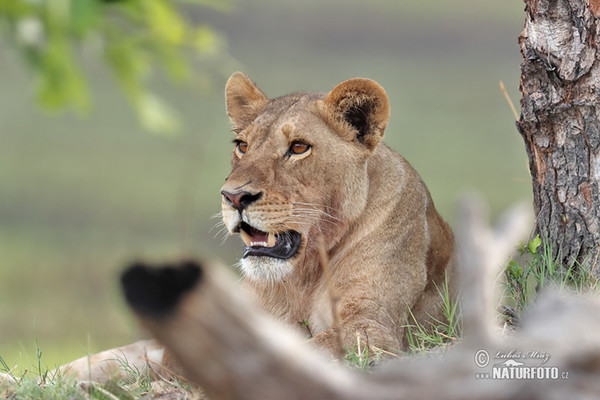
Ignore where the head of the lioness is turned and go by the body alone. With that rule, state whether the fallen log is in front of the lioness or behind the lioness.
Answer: in front

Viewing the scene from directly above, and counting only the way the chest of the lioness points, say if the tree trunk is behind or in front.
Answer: behind

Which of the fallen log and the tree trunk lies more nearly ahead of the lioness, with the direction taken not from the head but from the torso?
the fallen log

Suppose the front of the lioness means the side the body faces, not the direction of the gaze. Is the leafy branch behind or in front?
in front

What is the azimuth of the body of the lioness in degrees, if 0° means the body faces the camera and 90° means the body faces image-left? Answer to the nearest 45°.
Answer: approximately 45°
